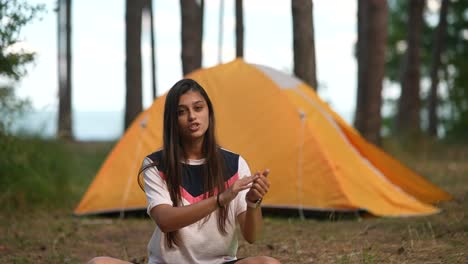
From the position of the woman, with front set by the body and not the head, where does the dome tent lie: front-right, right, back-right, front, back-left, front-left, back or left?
back

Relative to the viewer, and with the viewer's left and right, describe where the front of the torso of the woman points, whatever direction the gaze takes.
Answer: facing the viewer
